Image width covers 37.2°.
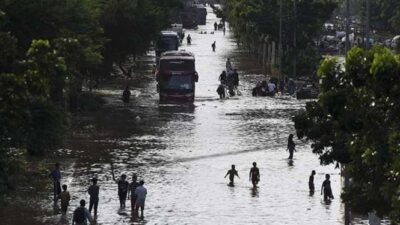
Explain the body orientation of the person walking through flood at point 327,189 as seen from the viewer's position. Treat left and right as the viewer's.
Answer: facing away from the viewer

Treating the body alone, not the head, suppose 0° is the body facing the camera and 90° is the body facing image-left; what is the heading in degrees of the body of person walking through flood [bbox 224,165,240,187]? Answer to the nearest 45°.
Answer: approximately 180°

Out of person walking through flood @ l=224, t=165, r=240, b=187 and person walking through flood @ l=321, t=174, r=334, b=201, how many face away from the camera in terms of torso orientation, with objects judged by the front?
2

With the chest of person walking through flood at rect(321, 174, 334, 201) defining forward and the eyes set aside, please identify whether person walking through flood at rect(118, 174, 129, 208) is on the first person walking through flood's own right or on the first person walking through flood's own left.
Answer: on the first person walking through flood's own left
